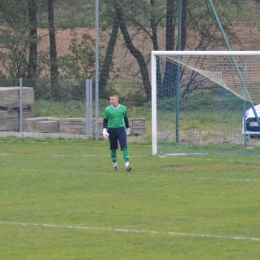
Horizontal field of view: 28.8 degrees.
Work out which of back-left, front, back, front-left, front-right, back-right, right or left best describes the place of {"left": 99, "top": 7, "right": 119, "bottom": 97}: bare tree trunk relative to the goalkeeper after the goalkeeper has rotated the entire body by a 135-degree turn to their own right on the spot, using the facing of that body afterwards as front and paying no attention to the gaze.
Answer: front-right

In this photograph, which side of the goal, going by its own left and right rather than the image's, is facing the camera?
front

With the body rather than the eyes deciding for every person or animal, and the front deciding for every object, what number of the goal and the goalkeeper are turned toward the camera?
2

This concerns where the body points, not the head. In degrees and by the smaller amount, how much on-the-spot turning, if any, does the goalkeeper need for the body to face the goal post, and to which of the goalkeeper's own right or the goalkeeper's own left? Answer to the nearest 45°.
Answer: approximately 135° to the goalkeeper's own left

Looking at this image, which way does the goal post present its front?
toward the camera

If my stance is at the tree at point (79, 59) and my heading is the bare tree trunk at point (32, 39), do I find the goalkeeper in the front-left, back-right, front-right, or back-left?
back-left
